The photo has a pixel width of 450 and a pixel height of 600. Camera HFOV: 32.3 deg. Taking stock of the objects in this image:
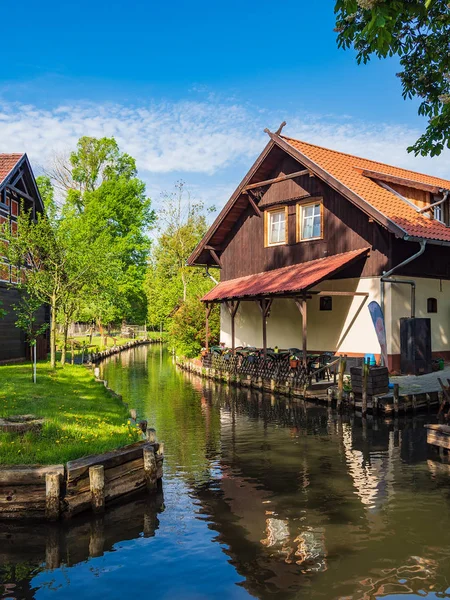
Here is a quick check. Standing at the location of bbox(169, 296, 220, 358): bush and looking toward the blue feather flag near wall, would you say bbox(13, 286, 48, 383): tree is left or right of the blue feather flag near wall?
right

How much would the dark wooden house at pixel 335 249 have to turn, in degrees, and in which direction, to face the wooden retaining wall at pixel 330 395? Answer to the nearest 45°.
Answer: approximately 45° to its left

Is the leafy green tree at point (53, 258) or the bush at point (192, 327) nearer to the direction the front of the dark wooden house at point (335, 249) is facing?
the leafy green tree

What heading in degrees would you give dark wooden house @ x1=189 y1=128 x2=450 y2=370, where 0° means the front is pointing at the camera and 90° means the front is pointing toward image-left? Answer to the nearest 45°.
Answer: approximately 45°

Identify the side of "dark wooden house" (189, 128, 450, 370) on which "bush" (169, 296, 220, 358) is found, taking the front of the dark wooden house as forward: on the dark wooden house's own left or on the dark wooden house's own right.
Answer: on the dark wooden house's own right

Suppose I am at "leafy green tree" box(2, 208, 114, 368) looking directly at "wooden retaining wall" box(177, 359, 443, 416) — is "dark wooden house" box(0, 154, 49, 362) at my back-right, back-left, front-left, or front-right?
back-left

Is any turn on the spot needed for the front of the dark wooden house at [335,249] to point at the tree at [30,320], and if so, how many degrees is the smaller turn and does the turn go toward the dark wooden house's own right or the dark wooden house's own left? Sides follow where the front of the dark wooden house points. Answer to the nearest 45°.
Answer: approximately 45° to the dark wooden house's own right

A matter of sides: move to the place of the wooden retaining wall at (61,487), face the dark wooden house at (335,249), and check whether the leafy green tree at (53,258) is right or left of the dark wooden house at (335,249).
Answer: left

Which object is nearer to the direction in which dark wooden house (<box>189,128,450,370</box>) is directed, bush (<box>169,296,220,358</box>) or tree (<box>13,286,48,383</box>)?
the tree

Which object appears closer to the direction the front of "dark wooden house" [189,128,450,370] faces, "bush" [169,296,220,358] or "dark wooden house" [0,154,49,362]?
the dark wooden house

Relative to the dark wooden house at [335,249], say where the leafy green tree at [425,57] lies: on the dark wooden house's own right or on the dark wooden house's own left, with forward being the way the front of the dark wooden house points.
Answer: on the dark wooden house's own left

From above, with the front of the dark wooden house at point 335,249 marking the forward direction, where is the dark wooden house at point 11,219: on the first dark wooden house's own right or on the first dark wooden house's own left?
on the first dark wooden house's own right

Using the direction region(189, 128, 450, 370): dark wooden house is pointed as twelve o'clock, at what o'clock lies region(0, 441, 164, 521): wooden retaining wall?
The wooden retaining wall is roughly at 11 o'clock from the dark wooden house.
